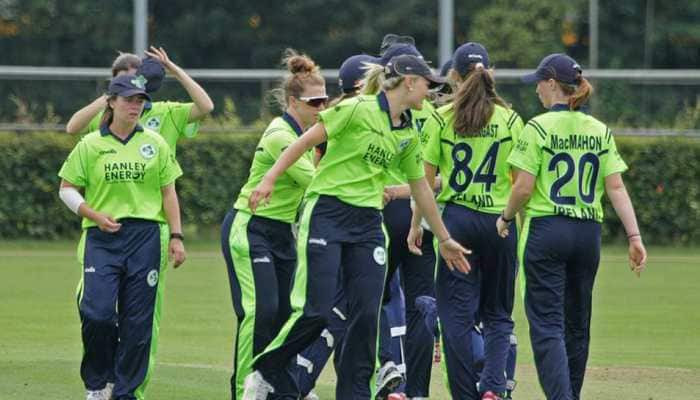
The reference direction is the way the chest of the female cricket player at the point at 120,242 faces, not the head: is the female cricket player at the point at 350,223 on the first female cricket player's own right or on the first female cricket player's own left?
on the first female cricket player's own left

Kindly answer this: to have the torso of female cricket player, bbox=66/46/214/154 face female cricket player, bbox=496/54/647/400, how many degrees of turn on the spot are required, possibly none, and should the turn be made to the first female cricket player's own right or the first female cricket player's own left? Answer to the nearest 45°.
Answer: approximately 45° to the first female cricket player's own left

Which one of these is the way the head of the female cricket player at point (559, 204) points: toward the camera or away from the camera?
away from the camera

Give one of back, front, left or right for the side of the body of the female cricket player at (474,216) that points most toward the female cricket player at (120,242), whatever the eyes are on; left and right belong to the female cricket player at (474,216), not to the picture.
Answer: left

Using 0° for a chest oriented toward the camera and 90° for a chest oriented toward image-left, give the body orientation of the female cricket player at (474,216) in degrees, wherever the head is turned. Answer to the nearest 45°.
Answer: approximately 180°

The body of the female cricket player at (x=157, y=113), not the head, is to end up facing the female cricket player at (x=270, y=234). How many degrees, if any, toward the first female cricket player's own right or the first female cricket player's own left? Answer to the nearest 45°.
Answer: approximately 45° to the first female cricket player's own left

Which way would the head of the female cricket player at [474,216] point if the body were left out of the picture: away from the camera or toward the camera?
away from the camera

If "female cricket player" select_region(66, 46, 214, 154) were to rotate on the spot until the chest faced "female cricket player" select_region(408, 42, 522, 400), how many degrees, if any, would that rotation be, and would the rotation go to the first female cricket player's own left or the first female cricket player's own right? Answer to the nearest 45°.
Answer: approximately 45° to the first female cricket player's own left
